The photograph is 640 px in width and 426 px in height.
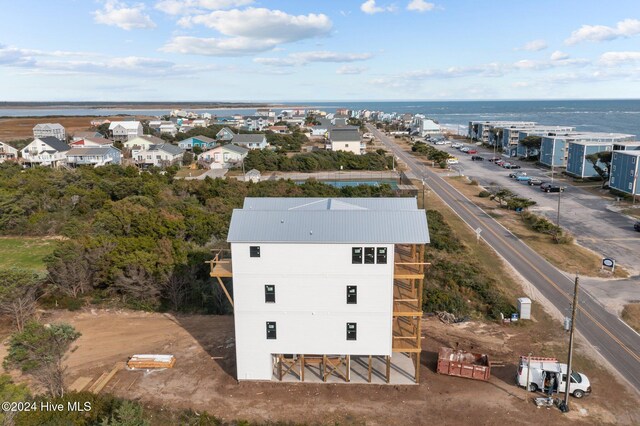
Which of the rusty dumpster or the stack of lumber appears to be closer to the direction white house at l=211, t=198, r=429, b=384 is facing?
the rusty dumpster

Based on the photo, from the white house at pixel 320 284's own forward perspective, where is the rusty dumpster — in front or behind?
in front

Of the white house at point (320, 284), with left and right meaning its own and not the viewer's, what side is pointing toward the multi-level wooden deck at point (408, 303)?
front

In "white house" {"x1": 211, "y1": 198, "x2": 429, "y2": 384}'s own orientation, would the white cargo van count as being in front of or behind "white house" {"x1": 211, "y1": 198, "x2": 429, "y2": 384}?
in front

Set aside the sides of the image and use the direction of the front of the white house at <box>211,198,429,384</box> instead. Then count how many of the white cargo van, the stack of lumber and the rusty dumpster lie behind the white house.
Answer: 1

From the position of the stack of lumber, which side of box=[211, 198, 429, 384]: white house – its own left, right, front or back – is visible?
back

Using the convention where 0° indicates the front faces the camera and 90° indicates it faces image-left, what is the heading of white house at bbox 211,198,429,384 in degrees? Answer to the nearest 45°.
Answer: approximately 270°

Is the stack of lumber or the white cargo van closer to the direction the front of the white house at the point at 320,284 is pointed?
the white cargo van
